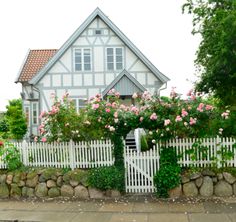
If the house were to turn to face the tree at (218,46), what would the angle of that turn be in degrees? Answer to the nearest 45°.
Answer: approximately 45° to its left

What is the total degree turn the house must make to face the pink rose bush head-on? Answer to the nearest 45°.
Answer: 0° — it already faces it

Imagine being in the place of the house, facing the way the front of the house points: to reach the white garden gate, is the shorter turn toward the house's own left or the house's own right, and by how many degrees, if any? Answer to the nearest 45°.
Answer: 0° — it already faces it

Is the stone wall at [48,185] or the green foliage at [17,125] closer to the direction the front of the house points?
the stone wall

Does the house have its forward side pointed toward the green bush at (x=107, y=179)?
yes

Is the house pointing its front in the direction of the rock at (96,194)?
yes

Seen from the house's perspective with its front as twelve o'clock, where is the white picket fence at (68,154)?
The white picket fence is roughly at 12 o'clock from the house.

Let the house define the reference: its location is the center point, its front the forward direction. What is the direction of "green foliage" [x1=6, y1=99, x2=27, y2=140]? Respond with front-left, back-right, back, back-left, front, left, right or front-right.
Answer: back-right

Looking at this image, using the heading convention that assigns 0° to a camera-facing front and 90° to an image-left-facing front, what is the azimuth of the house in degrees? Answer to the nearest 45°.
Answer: approximately 0°
